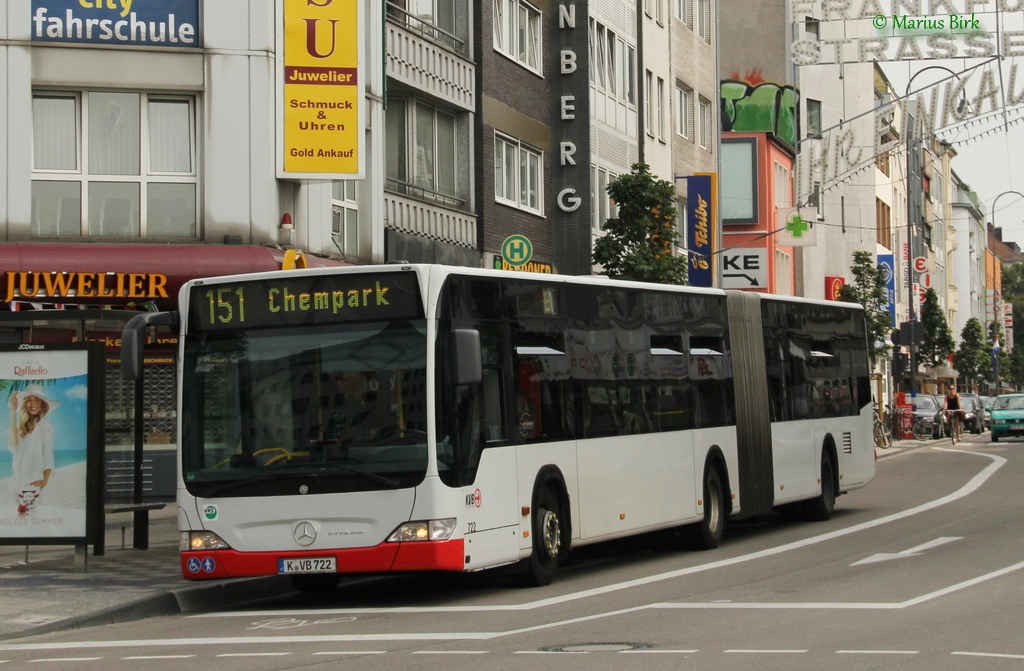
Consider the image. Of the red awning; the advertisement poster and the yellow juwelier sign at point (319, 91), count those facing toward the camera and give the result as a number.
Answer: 3

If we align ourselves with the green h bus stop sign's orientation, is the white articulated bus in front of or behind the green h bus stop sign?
in front

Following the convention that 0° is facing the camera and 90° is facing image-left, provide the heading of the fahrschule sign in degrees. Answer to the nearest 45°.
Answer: approximately 0°

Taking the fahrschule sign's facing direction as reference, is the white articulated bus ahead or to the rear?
ahead

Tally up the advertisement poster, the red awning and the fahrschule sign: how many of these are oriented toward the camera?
3

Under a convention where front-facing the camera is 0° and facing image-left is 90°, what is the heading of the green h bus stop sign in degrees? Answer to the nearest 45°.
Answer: approximately 0°

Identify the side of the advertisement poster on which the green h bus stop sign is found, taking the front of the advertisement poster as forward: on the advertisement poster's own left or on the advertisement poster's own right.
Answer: on the advertisement poster's own left

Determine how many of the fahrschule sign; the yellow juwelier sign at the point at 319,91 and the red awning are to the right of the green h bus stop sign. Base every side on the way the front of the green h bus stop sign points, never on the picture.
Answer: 3

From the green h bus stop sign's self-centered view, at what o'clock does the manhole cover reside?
The manhole cover is roughly at 12 o'clock from the green h bus stop sign.

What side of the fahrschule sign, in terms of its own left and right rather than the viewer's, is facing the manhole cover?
front

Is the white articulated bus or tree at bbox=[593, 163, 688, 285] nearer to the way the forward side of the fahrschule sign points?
the white articulated bus
